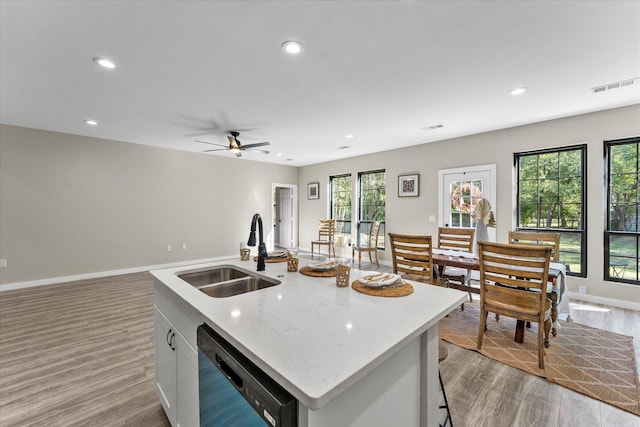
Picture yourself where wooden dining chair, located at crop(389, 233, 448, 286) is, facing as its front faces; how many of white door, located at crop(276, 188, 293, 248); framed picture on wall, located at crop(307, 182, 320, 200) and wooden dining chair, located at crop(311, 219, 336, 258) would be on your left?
3

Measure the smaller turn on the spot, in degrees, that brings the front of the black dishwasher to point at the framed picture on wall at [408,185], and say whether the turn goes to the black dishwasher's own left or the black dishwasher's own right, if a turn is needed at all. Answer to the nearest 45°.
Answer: approximately 180°

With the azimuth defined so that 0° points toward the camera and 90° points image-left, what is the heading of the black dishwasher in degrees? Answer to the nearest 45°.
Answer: approximately 45°

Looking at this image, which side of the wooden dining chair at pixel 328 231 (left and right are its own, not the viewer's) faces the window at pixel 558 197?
left

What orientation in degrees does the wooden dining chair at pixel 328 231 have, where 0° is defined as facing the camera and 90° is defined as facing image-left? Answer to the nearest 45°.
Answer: approximately 45°

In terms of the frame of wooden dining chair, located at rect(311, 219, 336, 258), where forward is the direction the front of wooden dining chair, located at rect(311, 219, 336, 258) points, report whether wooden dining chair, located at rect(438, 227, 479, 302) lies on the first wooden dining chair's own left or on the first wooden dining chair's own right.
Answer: on the first wooden dining chair's own left
